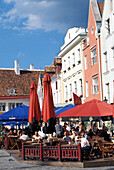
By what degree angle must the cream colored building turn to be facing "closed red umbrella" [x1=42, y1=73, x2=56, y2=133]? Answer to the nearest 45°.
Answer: approximately 45° to its left

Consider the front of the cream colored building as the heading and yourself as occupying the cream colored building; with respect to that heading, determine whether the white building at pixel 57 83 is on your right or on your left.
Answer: on your right

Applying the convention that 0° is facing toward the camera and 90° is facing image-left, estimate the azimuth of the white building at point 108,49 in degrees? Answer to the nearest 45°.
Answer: approximately 45°

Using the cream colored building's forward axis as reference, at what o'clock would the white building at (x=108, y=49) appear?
The white building is roughly at 10 o'clock from the cream colored building.

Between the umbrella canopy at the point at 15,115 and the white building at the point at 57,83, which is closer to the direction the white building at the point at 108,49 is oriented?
the umbrella canopy

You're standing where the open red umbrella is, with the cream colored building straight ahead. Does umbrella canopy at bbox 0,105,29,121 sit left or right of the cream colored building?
left

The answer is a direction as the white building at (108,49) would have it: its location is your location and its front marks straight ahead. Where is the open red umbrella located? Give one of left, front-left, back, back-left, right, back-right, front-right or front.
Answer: front-left

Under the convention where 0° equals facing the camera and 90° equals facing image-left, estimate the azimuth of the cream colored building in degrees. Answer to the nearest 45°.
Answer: approximately 45°
